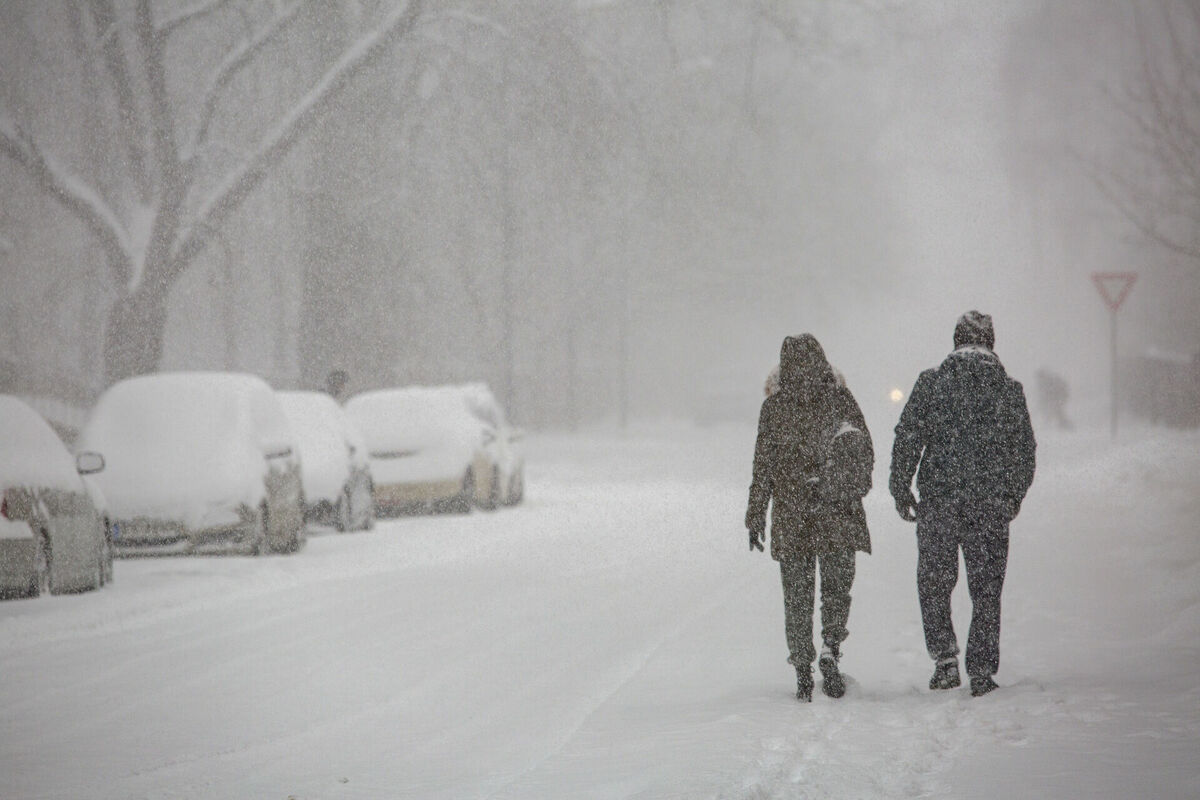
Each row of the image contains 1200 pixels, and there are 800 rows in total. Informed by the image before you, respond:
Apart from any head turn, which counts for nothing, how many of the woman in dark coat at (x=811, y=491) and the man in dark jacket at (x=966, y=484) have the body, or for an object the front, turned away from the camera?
2

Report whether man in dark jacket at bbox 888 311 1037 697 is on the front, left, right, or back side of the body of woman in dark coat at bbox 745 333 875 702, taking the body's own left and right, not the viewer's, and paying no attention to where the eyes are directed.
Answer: right

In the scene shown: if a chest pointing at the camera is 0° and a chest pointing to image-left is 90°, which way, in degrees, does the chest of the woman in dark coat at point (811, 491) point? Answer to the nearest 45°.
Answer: approximately 180°

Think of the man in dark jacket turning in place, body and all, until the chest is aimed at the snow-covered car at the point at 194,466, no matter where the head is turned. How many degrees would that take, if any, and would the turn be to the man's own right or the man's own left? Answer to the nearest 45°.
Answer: approximately 45° to the man's own left

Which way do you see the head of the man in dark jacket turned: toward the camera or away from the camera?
away from the camera

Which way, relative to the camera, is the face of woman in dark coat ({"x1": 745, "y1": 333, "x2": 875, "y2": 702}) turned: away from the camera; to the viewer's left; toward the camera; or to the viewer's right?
away from the camera

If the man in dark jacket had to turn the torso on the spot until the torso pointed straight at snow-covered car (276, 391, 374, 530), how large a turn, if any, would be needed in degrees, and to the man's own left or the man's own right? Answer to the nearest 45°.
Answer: approximately 45° to the man's own left

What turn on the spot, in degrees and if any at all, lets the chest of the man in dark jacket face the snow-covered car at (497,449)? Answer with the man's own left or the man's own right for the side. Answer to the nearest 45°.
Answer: approximately 45° to the man's own left

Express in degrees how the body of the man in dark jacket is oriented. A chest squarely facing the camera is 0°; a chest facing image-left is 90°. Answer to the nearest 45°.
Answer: approximately 180°
